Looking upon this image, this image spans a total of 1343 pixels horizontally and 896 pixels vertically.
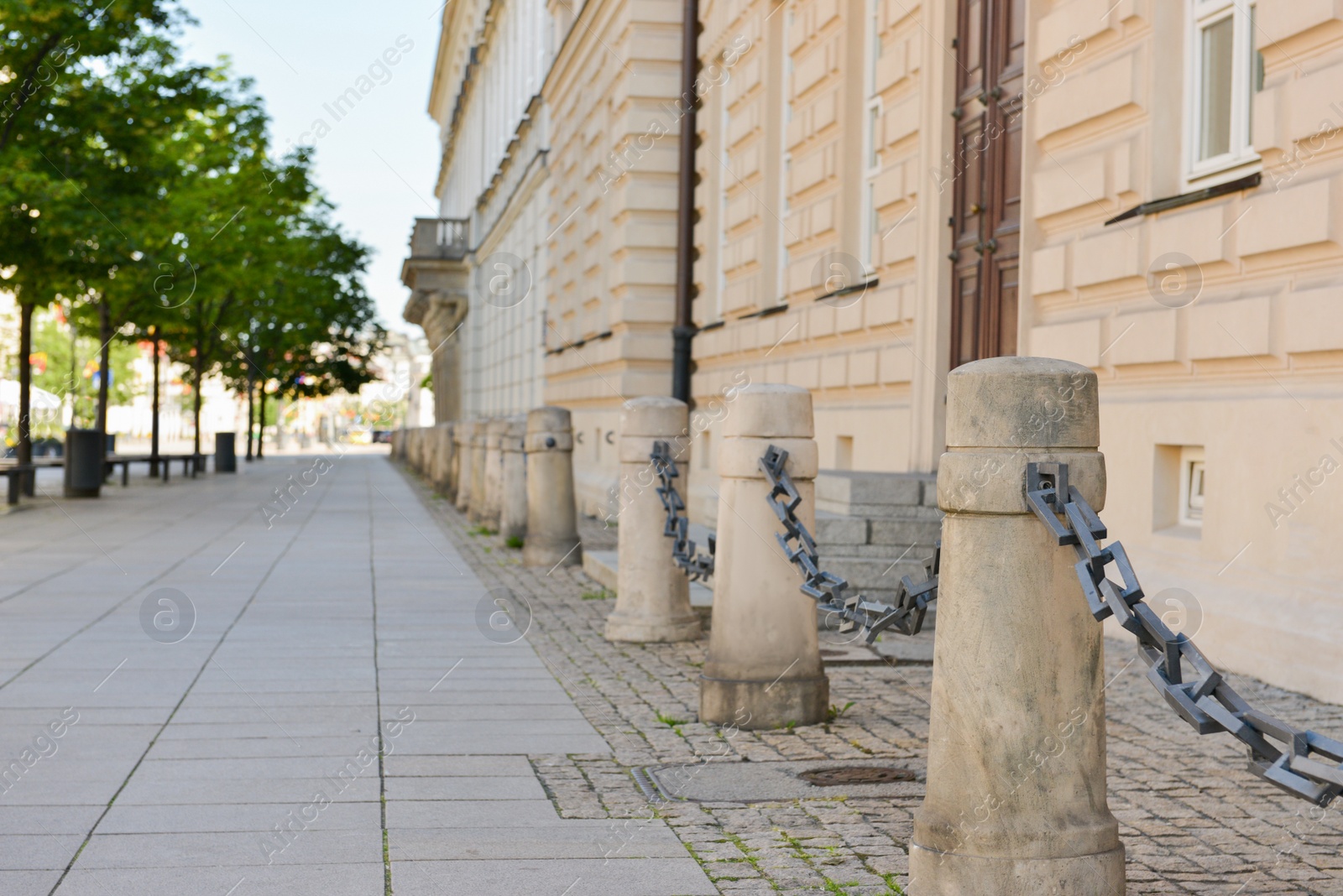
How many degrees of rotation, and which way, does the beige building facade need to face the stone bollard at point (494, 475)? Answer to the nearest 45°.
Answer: approximately 90° to its right

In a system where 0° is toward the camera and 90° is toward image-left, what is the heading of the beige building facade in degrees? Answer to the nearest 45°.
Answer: approximately 45°

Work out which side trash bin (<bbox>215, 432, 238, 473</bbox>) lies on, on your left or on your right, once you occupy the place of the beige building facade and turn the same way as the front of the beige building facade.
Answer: on your right

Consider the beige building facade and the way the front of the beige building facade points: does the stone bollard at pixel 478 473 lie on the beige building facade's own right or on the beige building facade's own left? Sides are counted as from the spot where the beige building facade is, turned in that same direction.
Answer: on the beige building facade's own right

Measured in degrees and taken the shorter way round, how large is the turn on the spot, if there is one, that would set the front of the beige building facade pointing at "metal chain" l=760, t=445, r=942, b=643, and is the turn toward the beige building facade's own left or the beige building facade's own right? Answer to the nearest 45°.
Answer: approximately 45° to the beige building facade's own left

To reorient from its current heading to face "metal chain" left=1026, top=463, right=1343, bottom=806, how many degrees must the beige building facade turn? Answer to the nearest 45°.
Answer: approximately 45° to its left

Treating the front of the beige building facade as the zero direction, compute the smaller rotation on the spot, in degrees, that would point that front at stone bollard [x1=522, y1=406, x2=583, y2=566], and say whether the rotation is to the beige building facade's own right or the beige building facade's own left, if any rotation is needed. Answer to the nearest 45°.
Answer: approximately 90° to the beige building facade's own right
